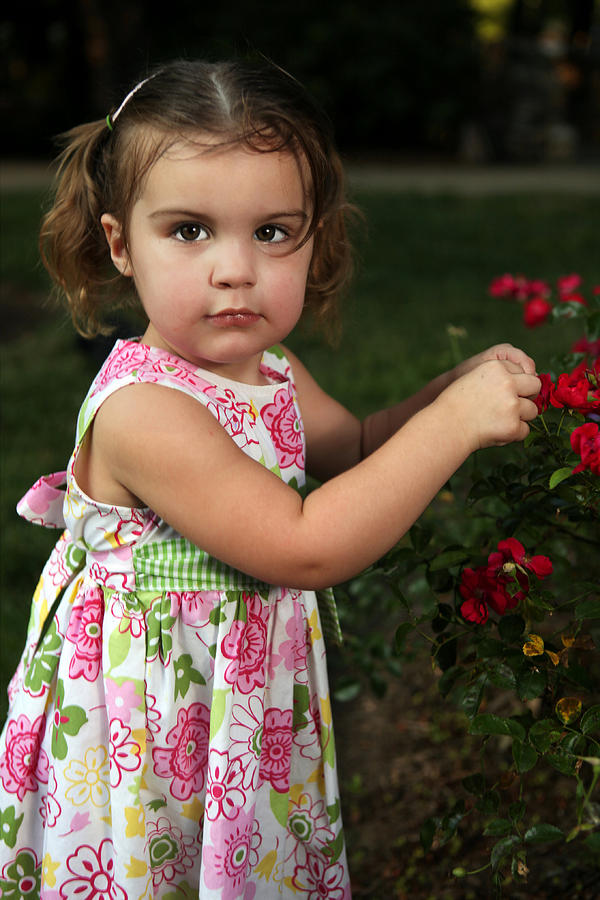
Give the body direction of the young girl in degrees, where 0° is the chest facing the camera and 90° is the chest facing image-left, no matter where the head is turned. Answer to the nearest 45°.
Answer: approximately 315°
